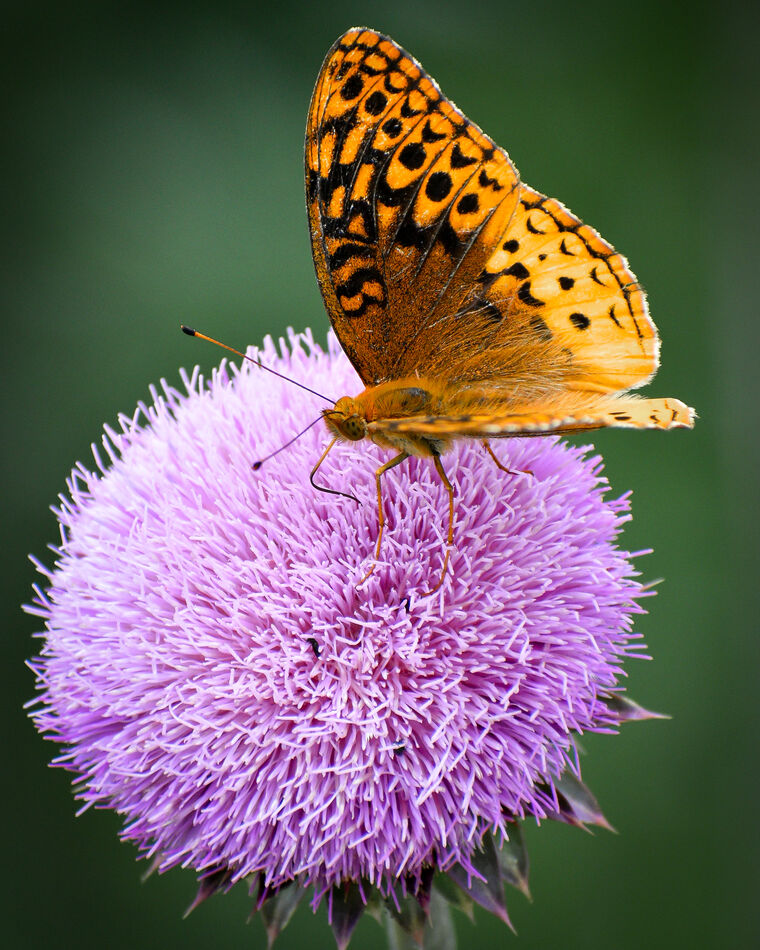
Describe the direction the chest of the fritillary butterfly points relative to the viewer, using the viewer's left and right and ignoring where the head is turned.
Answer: facing to the left of the viewer
